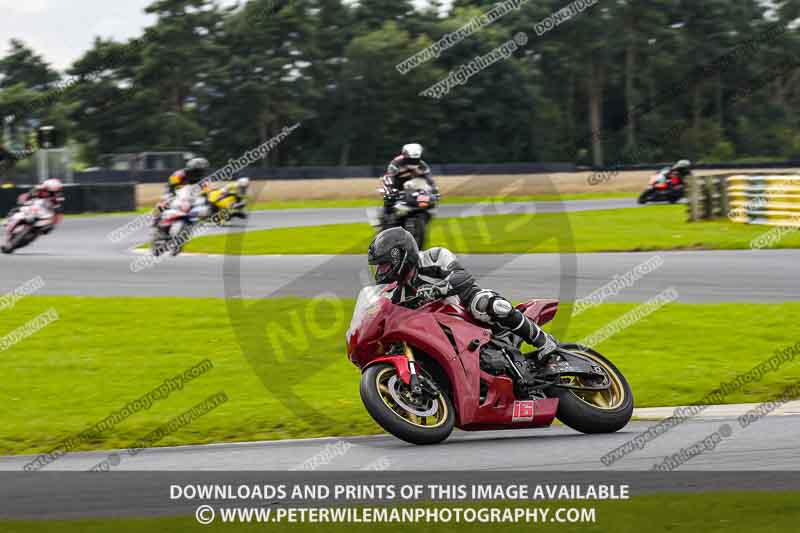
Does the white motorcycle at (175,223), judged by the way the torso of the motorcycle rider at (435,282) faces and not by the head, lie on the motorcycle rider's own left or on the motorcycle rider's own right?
on the motorcycle rider's own right

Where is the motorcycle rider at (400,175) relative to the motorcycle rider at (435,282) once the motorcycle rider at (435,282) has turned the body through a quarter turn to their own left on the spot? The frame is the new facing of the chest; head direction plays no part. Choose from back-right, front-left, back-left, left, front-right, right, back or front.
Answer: back

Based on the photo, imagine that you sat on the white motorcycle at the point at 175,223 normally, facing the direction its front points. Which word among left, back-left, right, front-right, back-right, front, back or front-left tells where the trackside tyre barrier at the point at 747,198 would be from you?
back-left

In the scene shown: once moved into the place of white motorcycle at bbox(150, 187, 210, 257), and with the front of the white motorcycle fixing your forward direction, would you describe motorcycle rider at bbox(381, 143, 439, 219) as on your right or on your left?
on your left

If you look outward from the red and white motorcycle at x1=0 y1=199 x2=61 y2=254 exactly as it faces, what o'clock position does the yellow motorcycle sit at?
The yellow motorcycle is roughly at 6 o'clock from the red and white motorcycle.

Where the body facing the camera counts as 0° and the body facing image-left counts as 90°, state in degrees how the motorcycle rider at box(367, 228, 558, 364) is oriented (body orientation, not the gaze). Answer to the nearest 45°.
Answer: approximately 90°

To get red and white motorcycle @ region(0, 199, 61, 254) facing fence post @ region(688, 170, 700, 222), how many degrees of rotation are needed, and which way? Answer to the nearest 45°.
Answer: approximately 135° to its left

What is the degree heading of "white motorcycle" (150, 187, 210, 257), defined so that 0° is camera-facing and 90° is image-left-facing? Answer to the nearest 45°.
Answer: approximately 45°
